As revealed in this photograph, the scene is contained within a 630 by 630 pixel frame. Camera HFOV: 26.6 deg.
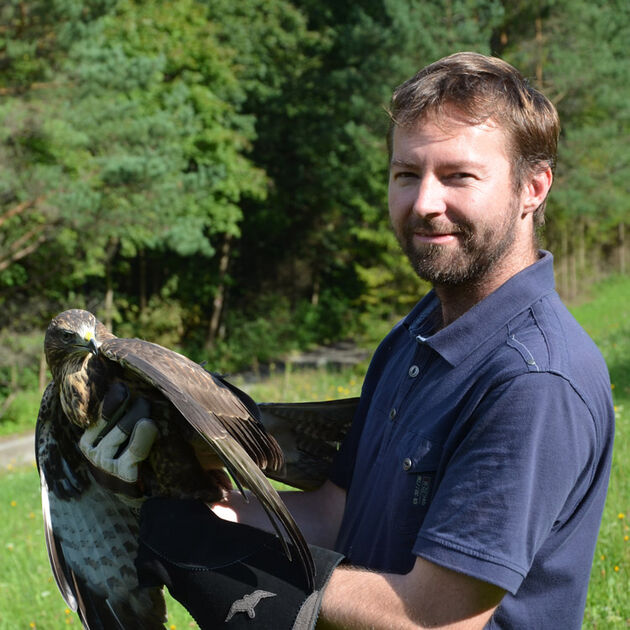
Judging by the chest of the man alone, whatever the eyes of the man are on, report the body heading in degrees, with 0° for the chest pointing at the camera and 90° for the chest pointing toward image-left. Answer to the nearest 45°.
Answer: approximately 45°

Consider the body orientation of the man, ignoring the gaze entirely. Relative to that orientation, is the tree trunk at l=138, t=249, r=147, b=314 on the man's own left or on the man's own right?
on the man's own right

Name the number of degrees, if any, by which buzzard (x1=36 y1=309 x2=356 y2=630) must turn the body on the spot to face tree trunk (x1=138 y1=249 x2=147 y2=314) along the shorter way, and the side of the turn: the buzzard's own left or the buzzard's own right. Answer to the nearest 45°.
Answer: approximately 135° to the buzzard's own right

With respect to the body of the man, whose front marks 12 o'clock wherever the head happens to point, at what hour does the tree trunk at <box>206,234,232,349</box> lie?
The tree trunk is roughly at 4 o'clock from the man.

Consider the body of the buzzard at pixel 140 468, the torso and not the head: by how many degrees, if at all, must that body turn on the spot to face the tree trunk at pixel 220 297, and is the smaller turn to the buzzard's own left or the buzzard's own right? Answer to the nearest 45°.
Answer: approximately 135° to the buzzard's own right

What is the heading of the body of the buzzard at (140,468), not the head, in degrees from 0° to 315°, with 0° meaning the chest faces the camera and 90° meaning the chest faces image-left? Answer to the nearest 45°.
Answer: approximately 45°
